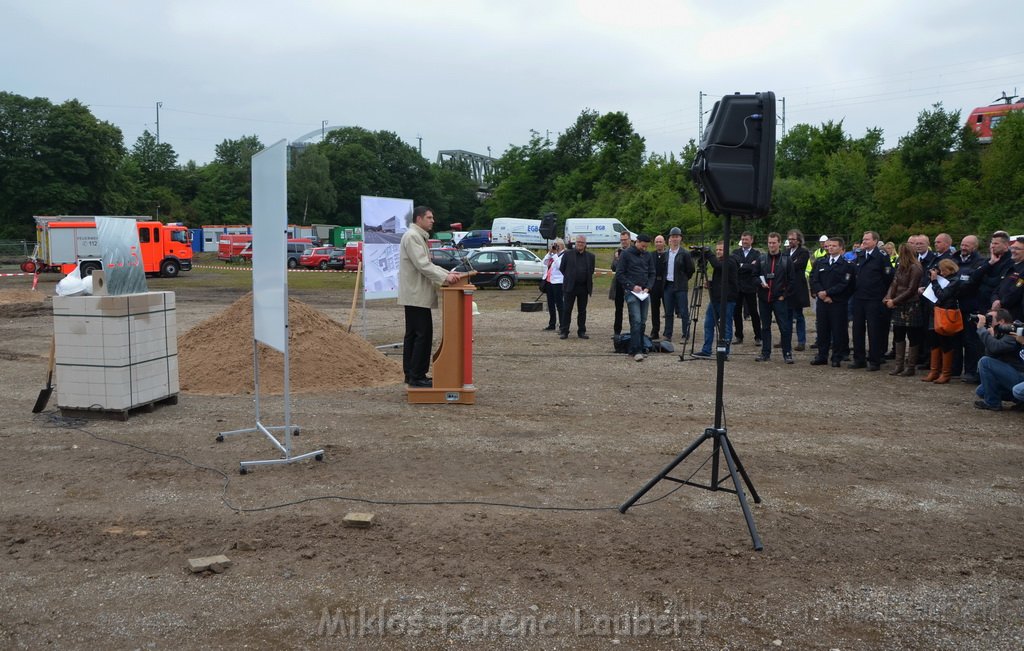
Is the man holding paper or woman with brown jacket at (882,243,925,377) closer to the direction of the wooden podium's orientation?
the woman with brown jacket

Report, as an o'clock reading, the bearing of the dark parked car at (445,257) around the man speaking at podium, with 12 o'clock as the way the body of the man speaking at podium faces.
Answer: The dark parked car is roughly at 9 o'clock from the man speaking at podium.

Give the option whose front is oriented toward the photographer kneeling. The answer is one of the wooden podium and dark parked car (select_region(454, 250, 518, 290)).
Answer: the wooden podium

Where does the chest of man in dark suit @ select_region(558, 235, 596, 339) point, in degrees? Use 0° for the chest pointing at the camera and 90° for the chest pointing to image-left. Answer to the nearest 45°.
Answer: approximately 0°

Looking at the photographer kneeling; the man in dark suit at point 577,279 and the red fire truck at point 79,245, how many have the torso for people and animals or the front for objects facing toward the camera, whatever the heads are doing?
1

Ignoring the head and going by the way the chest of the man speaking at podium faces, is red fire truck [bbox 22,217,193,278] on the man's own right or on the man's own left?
on the man's own left

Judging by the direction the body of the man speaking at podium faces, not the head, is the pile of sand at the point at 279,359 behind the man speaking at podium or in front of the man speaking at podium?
behind

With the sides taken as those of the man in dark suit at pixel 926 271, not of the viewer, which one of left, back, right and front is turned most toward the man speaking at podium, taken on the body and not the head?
front

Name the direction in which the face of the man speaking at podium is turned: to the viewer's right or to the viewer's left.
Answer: to the viewer's right

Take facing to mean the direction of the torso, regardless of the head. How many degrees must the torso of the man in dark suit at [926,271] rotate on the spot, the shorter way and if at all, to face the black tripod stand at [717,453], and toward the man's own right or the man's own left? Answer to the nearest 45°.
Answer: approximately 45° to the man's own left

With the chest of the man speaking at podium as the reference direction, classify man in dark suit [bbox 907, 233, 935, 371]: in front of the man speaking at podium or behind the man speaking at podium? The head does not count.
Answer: in front

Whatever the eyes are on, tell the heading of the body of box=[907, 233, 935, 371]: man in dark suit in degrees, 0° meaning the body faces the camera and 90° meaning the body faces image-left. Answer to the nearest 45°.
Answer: approximately 45°

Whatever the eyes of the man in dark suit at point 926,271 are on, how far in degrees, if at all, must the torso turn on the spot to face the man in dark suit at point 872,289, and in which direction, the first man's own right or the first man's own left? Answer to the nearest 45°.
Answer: approximately 45° to the first man's own right

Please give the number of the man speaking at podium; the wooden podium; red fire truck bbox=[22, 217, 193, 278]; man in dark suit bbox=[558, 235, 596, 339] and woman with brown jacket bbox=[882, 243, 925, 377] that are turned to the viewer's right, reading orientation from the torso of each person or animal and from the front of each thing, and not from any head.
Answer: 3
